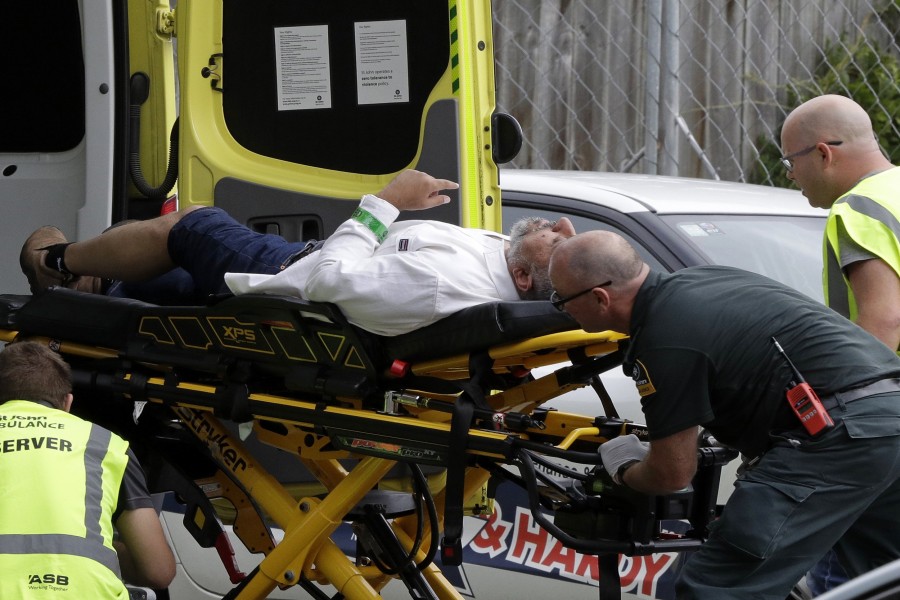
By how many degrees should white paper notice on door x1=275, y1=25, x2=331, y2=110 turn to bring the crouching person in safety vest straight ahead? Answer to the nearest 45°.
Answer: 0° — it already faces them

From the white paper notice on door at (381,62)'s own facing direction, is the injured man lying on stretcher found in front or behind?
in front

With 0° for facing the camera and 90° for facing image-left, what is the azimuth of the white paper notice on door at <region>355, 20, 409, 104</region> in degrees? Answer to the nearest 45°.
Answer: approximately 0°

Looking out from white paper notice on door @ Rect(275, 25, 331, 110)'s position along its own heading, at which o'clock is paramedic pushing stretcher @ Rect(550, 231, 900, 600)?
The paramedic pushing stretcher is roughly at 11 o'clock from the white paper notice on door.

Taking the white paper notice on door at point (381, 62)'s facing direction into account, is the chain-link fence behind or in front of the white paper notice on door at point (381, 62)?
behind

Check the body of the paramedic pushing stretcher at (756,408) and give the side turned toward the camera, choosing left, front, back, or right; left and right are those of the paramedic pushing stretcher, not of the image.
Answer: left

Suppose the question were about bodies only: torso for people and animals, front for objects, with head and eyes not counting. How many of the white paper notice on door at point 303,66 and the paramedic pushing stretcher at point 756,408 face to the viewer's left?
1

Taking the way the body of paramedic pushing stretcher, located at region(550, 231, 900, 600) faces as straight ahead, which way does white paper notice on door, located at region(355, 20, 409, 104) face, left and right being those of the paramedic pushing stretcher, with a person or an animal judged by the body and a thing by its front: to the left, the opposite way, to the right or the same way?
to the left

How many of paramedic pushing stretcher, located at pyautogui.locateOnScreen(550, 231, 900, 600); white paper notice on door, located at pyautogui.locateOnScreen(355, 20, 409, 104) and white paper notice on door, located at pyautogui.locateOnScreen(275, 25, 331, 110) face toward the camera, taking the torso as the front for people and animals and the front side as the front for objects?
2

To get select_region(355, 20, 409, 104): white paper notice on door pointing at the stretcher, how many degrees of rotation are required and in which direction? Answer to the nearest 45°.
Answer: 0° — it already faces it

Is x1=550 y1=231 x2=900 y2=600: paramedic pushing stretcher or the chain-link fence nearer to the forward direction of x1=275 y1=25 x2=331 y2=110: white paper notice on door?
the paramedic pushing stretcher
